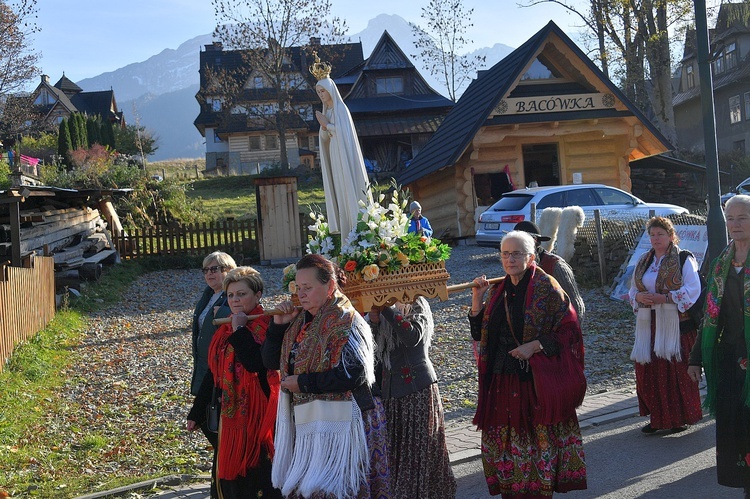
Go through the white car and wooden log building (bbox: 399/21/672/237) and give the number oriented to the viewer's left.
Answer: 0

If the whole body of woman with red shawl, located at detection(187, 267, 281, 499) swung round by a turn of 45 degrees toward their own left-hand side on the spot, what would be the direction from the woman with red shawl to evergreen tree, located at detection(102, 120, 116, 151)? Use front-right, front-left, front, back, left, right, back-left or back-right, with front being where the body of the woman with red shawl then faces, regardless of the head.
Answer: back

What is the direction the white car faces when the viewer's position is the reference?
facing away from the viewer and to the right of the viewer

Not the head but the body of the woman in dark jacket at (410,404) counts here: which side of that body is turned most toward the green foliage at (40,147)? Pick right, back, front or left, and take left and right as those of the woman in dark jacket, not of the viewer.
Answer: right

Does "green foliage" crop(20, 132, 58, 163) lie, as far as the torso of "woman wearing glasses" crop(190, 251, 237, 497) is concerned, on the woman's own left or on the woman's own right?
on the woman's own right

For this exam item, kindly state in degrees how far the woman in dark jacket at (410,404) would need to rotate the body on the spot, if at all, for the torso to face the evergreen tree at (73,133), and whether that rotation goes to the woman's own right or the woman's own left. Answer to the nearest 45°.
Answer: approximately 90° to the woman's own right

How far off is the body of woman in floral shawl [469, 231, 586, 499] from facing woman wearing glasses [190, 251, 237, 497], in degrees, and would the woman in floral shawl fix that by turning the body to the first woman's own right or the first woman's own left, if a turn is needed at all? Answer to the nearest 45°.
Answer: approximately 45° to the first woman's own right

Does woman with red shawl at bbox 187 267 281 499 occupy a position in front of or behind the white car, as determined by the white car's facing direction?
behind

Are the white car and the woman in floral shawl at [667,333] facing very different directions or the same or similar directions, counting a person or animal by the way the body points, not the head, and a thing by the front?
very different directions

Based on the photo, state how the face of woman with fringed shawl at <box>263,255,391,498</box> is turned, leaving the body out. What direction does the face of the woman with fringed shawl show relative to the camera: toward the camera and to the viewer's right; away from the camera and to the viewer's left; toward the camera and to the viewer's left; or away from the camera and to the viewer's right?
toward the camera and to the viewer's left

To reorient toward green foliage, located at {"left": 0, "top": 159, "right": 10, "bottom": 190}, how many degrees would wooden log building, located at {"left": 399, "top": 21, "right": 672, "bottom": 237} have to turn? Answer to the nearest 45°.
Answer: approximately 135° to its right

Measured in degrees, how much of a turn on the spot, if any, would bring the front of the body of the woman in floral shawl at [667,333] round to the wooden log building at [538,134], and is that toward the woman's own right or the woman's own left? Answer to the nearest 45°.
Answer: approximately 135° to the woman's own right

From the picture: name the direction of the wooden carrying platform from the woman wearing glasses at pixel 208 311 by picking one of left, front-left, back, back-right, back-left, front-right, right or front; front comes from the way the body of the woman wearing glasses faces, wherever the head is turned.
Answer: left

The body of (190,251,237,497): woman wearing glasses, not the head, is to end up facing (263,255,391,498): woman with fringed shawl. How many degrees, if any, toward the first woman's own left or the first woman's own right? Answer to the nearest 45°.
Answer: approximately 90° to the first woman's own left

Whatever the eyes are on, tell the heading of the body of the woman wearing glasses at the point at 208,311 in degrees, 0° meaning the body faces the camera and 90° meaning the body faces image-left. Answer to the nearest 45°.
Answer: approximately 45°
